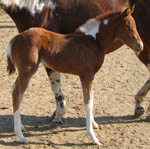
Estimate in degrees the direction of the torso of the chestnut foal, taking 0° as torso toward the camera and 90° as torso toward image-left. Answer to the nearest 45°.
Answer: approximately 270°

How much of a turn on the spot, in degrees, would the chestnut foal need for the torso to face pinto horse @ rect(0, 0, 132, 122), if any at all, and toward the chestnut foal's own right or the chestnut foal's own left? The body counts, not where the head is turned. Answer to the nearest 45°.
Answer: approximately 90° to the chestnut foal's own left
